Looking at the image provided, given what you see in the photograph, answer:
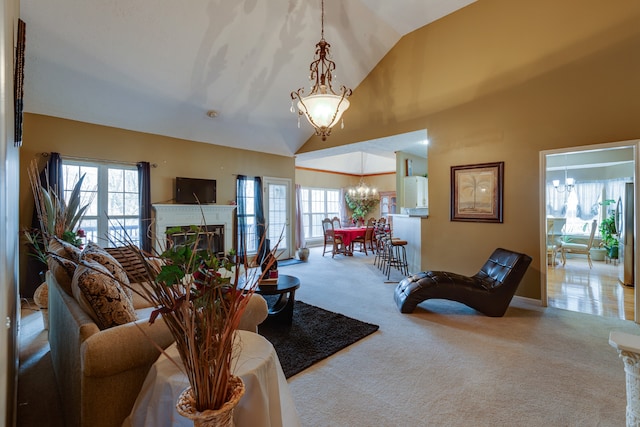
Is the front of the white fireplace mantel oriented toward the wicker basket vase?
yes

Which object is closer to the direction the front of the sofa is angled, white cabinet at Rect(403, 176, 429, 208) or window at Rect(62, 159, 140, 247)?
the white cabinet

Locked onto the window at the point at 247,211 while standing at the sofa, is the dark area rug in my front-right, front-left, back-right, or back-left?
front-right

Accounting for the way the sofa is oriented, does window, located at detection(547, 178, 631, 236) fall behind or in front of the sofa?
in front

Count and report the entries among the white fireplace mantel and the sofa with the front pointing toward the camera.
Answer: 1

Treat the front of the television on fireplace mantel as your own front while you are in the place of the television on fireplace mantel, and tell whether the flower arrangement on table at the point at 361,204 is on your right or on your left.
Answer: on your left

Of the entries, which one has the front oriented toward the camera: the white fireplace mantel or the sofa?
the white fireplace mantel

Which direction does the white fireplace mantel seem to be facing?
toward the camera

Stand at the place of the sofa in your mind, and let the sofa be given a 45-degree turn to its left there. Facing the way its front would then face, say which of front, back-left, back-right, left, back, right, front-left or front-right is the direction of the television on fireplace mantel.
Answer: front

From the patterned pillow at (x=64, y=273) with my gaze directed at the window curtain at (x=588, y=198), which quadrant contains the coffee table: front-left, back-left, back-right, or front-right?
front-left

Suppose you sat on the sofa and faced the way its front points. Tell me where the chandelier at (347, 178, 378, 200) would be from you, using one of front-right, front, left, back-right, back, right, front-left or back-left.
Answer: front

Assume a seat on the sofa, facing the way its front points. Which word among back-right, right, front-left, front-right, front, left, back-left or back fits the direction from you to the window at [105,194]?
front-left

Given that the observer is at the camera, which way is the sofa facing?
facing away from the viewer and to the right of the viewer

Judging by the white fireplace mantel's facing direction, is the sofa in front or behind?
in front

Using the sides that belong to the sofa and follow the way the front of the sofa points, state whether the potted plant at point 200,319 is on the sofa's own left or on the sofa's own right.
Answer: on the sofa's own right

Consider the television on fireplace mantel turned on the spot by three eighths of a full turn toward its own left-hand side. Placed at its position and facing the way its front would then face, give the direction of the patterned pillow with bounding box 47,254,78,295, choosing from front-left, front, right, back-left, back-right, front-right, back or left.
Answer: back

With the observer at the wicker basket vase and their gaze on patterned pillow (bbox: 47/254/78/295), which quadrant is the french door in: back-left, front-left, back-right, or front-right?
front-right

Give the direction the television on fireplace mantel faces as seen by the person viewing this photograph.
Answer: facing the viewer and to the right of the viewer

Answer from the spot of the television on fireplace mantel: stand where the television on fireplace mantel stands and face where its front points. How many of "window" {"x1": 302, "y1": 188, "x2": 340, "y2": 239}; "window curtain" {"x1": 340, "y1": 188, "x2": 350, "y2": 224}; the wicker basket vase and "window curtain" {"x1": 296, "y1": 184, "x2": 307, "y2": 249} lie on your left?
3

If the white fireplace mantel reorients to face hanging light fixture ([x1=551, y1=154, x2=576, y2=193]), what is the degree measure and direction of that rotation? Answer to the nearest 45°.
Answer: approximately 90° to its left
